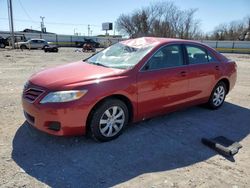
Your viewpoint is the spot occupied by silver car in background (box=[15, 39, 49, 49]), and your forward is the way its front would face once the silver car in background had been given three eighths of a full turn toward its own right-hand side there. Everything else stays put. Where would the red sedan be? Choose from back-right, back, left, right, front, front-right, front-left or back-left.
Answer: back-right

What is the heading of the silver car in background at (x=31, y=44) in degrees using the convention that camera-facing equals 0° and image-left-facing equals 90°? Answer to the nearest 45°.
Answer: approximately 90°
